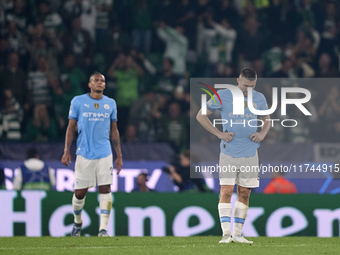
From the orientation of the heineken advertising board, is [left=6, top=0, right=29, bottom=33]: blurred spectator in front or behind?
behind

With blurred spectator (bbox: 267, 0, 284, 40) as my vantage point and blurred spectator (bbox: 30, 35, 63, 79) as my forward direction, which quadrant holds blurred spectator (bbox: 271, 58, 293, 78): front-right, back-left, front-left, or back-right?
front-left

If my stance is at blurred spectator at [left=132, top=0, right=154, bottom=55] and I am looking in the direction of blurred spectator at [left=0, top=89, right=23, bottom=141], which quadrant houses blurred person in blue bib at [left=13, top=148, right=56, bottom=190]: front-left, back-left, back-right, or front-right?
front-left

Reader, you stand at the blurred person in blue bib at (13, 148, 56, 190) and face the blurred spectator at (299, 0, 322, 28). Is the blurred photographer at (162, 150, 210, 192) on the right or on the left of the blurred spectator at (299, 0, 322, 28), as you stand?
right

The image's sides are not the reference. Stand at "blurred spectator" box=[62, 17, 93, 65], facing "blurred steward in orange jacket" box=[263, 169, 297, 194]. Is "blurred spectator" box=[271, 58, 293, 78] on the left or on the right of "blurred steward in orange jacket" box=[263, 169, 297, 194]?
left

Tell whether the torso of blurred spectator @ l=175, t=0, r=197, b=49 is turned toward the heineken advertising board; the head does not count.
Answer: yes

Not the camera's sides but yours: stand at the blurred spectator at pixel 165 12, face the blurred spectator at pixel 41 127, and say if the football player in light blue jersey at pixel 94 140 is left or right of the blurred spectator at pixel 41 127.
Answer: left

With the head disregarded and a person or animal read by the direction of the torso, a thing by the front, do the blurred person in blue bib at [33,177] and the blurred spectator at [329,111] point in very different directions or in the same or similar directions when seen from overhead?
very different directions

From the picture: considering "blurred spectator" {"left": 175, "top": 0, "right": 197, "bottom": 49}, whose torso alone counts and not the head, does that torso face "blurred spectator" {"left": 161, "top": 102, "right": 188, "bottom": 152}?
yes

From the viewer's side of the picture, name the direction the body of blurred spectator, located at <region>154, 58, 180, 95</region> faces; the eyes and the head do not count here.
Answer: toward the camera

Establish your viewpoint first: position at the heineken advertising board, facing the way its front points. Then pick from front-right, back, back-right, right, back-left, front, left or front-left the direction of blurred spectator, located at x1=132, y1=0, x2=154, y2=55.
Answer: back
